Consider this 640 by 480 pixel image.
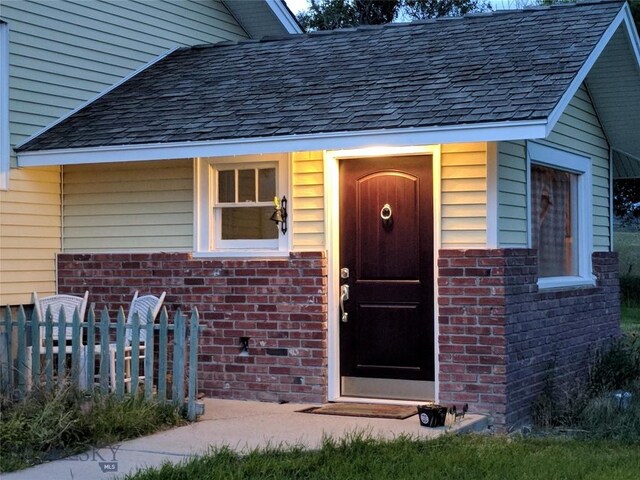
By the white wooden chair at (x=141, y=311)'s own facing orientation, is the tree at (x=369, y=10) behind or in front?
behind

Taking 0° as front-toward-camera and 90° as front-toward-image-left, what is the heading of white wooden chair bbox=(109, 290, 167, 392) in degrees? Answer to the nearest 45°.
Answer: approximately 45°
